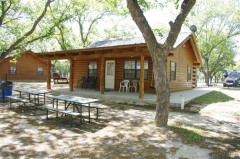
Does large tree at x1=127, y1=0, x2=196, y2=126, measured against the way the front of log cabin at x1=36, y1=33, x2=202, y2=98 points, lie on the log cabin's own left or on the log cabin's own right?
on the log cabin's own left

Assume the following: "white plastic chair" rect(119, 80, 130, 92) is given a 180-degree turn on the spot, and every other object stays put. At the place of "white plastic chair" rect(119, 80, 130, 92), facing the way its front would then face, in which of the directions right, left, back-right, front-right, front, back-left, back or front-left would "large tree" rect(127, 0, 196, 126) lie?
back-right

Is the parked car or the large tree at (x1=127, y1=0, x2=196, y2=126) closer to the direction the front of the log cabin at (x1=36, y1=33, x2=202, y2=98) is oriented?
the large tree

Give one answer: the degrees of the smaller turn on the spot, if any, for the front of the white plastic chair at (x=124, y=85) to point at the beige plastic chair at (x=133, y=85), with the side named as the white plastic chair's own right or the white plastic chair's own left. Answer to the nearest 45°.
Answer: approximately 135° to the white plastic chair's own left

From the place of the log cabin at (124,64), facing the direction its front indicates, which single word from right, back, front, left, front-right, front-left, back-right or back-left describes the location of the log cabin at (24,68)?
right

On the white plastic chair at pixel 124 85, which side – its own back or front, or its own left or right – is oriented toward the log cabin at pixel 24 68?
right

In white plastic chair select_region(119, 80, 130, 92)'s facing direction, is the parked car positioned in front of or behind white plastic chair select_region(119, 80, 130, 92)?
behind

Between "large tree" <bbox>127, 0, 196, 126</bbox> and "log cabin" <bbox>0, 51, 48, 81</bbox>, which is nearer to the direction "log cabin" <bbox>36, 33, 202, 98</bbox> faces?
the large tree
